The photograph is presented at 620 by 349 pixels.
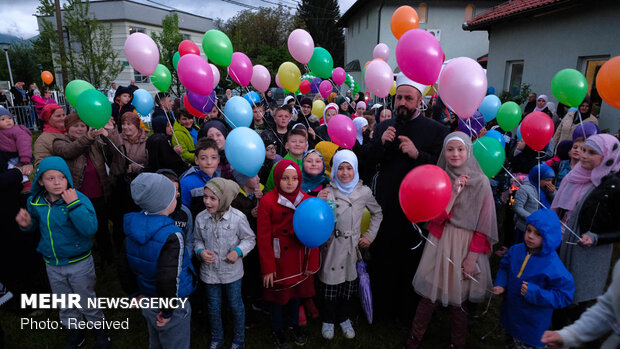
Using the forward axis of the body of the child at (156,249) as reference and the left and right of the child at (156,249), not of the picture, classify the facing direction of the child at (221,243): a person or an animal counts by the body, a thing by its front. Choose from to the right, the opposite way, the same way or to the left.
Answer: the opposite way

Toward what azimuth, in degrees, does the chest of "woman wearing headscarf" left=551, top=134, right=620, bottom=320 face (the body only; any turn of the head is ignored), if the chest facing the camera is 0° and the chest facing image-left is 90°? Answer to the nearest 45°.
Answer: approximately 45°

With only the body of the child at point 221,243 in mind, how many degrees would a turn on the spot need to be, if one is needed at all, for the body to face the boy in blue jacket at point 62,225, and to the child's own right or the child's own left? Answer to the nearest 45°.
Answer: approximately 45° to the child's own right

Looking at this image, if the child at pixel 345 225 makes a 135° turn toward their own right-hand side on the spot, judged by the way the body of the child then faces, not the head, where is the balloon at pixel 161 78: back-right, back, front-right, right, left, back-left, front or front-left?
front

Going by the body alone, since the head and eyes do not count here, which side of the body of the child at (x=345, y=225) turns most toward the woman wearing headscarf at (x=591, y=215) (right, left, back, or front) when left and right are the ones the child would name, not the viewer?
left

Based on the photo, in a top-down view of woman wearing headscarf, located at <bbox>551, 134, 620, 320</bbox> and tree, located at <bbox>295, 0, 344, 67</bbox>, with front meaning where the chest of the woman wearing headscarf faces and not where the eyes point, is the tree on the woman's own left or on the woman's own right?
on the woman's own right

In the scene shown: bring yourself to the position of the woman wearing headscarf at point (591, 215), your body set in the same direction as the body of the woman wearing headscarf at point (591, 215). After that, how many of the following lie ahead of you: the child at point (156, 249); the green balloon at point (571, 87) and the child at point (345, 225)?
2

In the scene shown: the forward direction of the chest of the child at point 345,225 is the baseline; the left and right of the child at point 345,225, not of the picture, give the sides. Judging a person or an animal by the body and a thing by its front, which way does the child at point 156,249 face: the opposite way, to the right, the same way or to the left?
the opposite way

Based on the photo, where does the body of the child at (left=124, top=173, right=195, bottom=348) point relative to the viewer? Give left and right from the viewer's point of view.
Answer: facing away from the viewer and to the right of the viewer

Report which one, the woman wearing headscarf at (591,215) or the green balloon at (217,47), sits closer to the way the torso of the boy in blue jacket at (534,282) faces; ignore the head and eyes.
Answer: the green balloon

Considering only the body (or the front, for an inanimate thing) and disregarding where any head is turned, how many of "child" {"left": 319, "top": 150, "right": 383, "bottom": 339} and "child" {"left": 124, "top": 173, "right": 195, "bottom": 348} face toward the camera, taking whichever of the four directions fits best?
1

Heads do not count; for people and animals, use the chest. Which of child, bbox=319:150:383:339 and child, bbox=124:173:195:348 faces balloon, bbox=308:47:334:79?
child, bbox=124:173:195:348

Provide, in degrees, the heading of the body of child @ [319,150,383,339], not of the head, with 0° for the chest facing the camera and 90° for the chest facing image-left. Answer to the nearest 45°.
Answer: approximately 0°
